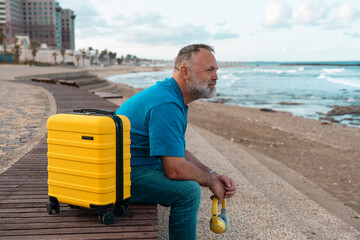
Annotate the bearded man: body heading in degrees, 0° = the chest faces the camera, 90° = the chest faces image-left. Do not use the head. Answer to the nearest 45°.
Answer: approximately 270°

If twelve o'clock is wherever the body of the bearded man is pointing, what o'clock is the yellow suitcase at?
The yellow suitcase is roughly at 5 o'clock from the bearded man.

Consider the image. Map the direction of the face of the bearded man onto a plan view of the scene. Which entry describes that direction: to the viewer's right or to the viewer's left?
to the viewer's right
